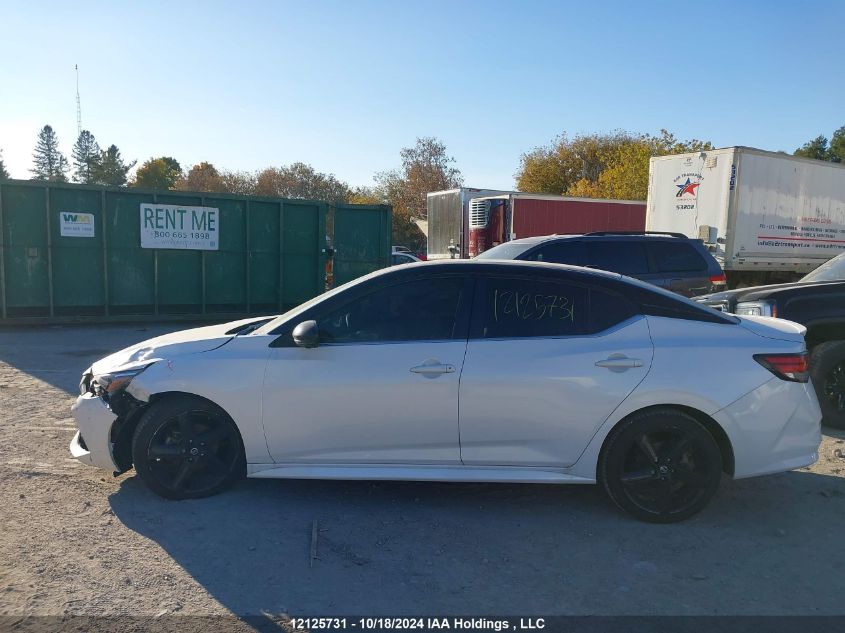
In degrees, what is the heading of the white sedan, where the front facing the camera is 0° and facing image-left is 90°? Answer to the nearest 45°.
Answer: approximately 90°

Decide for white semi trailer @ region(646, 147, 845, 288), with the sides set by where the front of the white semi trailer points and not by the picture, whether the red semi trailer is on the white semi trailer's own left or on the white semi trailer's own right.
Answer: on the white semi trailer's own right

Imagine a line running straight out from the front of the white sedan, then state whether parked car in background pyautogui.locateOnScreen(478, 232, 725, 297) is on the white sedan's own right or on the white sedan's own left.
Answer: on the white sedan's own right

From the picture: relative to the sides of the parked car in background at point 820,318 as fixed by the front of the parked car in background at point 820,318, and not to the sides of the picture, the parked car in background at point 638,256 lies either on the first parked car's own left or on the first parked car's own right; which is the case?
on the first parked car's own right

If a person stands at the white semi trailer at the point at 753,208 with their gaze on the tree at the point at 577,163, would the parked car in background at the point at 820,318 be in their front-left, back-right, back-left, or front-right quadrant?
back-left

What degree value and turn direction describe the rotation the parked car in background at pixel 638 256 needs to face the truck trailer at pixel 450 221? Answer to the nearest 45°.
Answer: approximately 45° to its right

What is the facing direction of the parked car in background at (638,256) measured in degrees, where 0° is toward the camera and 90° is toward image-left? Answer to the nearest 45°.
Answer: approximately 90°

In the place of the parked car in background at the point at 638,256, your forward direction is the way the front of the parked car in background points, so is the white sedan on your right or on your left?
on your left

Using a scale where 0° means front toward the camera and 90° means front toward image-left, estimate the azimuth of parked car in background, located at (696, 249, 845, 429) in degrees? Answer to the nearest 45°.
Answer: approximately 45°

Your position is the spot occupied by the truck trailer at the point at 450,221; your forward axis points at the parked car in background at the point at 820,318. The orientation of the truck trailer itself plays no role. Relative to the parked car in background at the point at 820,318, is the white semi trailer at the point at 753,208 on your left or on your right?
left

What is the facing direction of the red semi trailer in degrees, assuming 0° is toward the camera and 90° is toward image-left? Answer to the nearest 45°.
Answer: approximately 45°

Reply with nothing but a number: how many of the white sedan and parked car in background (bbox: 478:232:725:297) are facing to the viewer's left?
2

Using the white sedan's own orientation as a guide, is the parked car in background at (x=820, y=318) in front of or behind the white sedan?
behind
